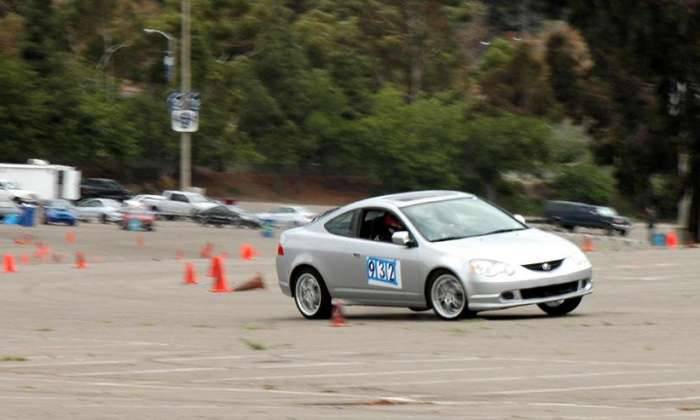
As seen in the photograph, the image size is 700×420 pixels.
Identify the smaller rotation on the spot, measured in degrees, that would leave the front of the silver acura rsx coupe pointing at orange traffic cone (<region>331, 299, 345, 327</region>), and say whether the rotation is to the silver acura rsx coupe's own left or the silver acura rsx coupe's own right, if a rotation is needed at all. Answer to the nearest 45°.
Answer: approximately 135° to the silver acura rsx coupe's own right

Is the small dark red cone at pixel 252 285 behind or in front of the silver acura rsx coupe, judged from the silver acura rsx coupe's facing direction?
behind

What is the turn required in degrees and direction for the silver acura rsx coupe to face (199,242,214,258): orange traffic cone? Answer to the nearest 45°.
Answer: approximately 135° to its left

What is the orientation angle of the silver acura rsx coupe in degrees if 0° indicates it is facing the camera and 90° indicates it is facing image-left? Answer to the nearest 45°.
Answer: approximately 315°
